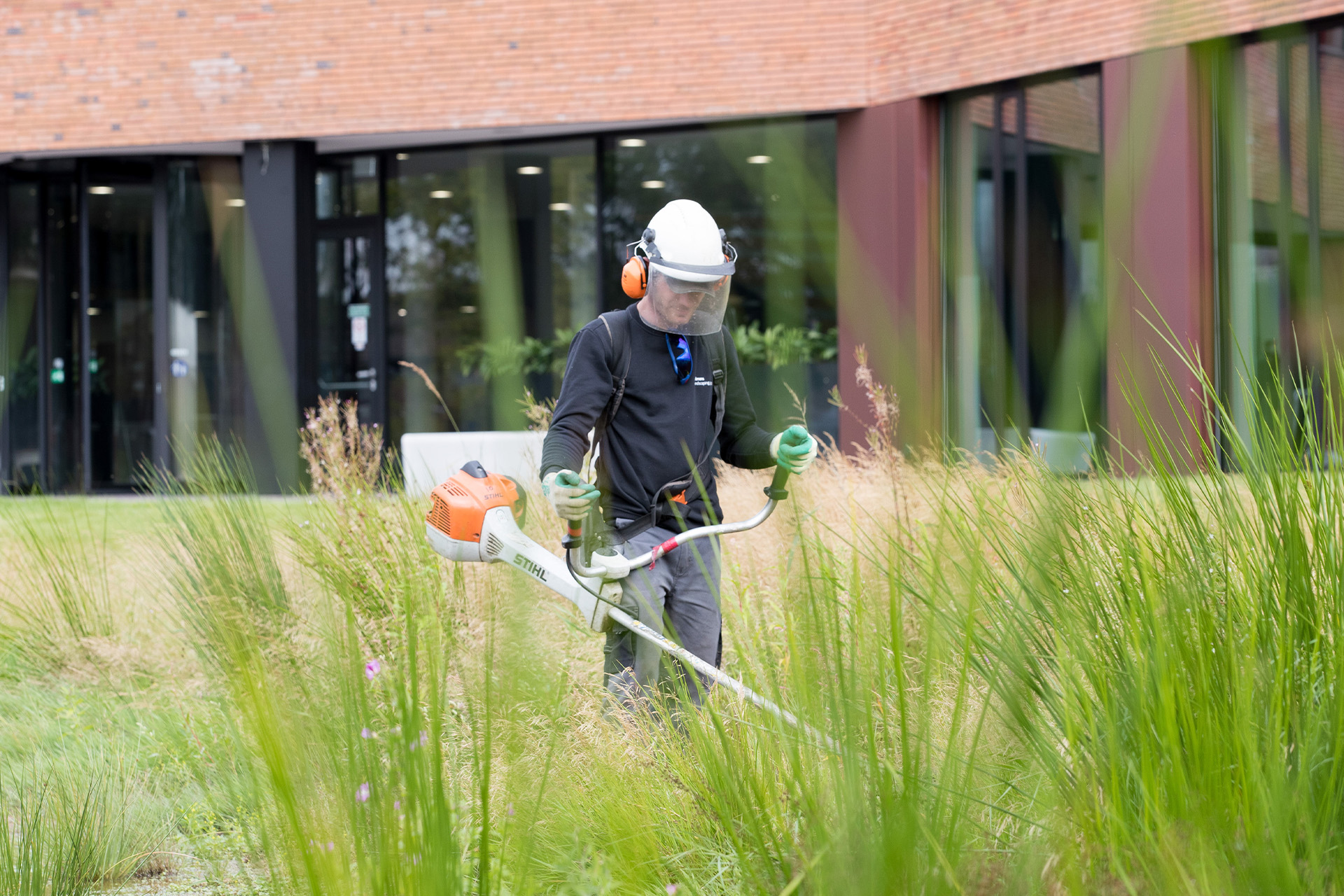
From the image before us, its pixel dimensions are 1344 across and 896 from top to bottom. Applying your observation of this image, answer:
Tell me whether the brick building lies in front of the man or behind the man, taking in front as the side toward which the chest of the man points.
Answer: behind

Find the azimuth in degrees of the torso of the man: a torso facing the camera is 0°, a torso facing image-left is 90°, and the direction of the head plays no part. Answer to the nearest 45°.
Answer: approximately 315°

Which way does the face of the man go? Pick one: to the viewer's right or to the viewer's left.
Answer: to the viewer's right
